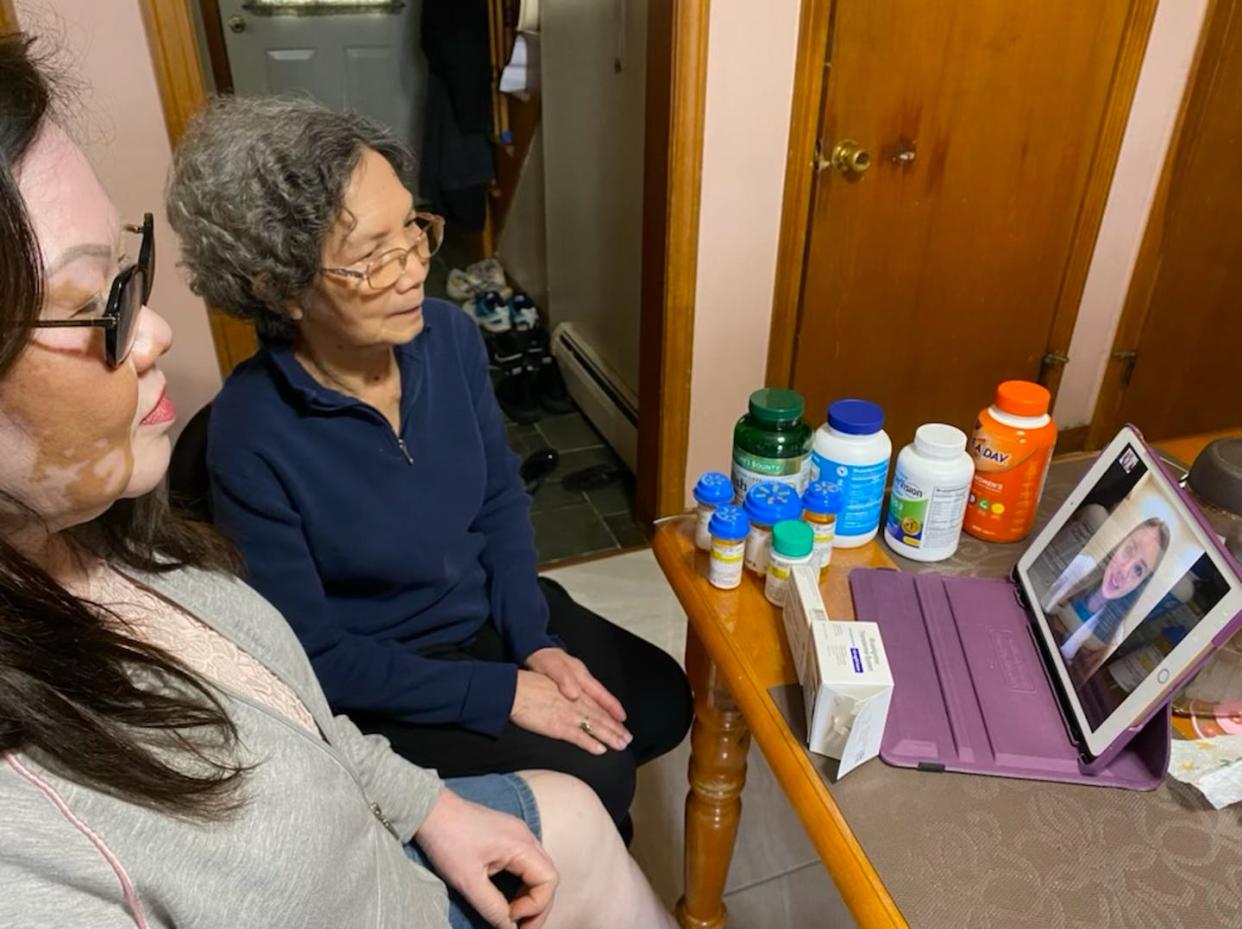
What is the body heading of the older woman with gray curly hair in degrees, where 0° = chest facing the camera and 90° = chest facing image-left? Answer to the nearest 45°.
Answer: approximately 315°

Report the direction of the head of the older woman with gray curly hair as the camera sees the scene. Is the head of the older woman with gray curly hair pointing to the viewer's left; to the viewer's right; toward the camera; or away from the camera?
to the viewer's right

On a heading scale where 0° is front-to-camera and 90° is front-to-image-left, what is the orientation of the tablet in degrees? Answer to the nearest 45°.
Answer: approximately 45°

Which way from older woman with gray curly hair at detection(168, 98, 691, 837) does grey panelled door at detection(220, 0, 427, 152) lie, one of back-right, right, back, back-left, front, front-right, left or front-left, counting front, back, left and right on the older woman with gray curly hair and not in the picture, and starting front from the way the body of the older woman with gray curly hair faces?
back-left

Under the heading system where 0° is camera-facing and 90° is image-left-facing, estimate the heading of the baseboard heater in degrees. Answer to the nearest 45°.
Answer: approximately 45°
